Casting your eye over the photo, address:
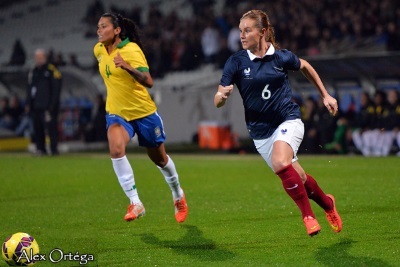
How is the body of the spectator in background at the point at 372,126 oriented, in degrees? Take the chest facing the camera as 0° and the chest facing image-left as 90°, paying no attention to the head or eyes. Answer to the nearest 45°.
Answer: approximately 45°

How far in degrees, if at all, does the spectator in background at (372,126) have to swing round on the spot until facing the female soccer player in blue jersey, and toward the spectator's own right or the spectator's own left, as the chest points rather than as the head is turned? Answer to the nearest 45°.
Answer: approximately 45° to the spectator's own left
